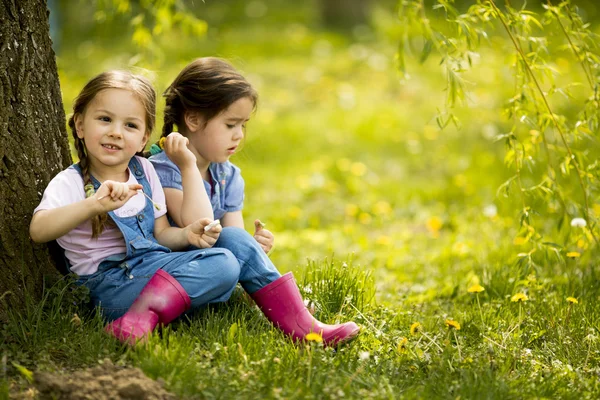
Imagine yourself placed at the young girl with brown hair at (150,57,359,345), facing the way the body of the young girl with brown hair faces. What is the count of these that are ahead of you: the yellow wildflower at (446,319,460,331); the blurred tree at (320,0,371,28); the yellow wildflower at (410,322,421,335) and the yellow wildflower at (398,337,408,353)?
3

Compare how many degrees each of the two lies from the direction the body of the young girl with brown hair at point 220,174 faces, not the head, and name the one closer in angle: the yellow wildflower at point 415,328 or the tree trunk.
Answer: the yellow wildflower

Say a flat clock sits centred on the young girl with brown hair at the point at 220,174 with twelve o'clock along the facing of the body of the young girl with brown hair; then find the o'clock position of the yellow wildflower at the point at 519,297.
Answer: The yellow wildflower is roughly at 11 o'clock from the young girl with brown hair.

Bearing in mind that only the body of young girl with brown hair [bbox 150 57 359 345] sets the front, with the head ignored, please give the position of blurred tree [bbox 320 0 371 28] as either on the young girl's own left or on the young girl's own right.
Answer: on the young girl's own left

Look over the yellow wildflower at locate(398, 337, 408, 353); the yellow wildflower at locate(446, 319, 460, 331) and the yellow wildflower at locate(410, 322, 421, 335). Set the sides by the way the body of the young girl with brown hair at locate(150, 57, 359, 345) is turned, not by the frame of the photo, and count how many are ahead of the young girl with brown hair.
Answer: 3

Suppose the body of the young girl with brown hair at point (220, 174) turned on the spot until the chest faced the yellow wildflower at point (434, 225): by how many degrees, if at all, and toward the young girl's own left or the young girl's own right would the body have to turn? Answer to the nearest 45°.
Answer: approximately 90° to the young girl's own left

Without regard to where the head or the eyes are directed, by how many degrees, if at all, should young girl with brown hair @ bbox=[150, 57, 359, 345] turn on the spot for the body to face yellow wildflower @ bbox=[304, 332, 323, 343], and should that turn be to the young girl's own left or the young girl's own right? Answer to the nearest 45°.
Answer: approximately 45° to the young girl's own right

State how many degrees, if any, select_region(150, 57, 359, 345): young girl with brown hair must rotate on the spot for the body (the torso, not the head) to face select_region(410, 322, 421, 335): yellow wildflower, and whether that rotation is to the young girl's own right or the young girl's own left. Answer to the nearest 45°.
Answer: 0° — they already face it

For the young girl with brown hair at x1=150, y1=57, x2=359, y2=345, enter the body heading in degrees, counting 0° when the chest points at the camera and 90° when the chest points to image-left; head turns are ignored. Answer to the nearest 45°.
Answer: approximately 315°
